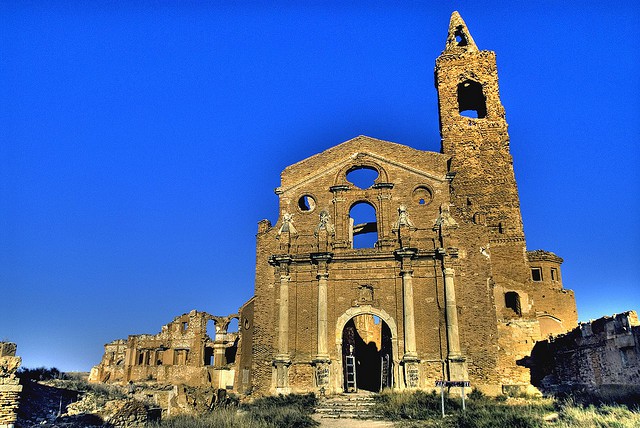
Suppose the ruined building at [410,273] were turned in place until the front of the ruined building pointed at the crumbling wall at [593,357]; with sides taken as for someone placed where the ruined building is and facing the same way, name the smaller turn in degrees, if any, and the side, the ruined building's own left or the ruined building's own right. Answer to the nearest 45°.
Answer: approximately 45° to the ruined building's own left

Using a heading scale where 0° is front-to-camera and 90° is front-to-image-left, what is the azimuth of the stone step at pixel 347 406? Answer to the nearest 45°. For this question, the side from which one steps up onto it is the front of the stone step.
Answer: approximately 0°

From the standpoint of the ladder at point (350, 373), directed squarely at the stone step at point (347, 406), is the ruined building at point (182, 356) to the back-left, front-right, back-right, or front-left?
back-right

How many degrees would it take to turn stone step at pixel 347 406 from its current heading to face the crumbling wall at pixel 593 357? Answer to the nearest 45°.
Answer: approximately 90° to its left

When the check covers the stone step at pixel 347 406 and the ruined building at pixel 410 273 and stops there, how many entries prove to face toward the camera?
2

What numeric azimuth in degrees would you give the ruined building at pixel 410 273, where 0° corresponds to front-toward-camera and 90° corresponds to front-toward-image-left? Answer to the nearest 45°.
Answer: approximately 0°

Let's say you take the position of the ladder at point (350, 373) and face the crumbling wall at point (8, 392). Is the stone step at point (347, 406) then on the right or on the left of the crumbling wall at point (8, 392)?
left

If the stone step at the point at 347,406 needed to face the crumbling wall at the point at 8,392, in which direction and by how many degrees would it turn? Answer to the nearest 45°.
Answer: approximately 45° to its right

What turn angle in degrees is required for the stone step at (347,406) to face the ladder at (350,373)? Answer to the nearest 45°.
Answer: approximately 180°

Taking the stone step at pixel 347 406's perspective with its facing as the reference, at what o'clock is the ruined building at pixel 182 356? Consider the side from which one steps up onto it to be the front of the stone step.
The ruined building is roughly at 5 o'clock from the stone step.
